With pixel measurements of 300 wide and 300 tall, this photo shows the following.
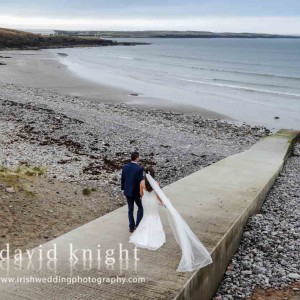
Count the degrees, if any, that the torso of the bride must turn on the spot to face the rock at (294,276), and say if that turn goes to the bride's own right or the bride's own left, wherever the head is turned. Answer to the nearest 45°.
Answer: approximately 90° to the bride's own right

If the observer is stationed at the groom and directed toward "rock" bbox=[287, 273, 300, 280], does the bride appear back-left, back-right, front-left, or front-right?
front-right

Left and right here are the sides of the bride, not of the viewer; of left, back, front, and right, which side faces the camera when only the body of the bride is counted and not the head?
back

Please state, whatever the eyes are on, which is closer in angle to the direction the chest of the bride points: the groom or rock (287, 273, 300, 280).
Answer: the groom

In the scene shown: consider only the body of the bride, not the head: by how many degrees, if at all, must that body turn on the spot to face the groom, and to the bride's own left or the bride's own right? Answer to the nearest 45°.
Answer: approximately 45° to the bride's own left

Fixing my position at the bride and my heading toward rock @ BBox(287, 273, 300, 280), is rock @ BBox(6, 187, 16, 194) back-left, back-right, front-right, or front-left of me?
back-left

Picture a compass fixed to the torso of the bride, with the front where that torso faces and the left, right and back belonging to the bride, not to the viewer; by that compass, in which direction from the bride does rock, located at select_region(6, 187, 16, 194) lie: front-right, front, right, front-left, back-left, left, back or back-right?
front-left
